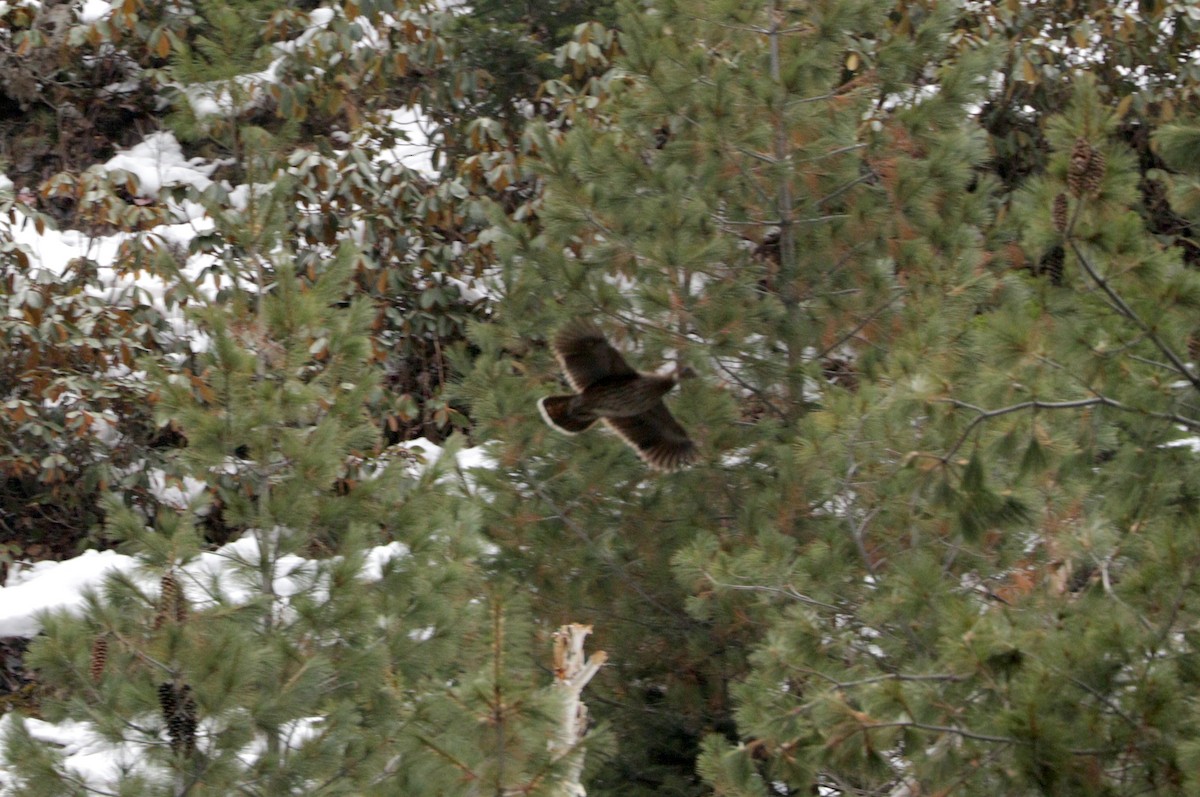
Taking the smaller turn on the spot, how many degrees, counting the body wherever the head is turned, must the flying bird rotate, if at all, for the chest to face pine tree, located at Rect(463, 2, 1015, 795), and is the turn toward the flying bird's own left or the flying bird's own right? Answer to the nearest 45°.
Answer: approximately 45° to the flying bird's own left

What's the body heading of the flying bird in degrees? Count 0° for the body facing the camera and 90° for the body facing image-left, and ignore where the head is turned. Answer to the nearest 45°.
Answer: approximately 270°
